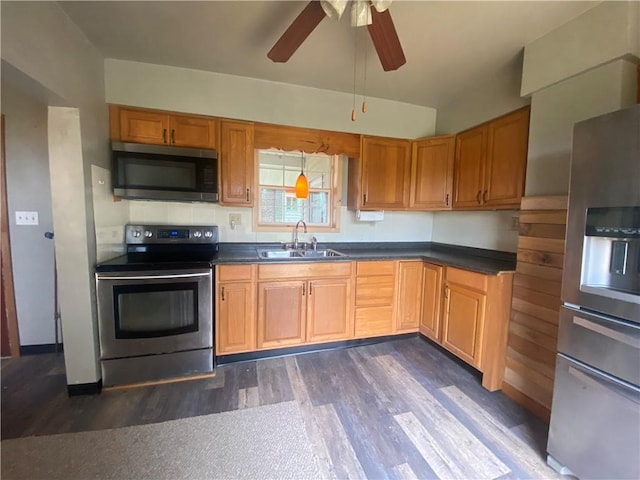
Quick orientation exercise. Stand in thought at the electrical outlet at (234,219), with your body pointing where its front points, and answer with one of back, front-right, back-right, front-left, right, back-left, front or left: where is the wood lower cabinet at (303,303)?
front-left

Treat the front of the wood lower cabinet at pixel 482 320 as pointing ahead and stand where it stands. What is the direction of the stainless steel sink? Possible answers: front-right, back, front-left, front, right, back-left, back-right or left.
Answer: front-right

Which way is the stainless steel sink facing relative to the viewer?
toward the camera

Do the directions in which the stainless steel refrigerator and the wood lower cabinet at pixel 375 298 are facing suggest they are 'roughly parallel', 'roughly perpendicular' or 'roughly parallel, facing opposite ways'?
roughly perpendicular

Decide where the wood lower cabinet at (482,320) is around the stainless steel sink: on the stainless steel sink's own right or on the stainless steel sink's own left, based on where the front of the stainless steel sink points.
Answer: on the stainless steel sink's own left

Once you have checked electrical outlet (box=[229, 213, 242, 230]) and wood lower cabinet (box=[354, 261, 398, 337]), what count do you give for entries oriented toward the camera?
2

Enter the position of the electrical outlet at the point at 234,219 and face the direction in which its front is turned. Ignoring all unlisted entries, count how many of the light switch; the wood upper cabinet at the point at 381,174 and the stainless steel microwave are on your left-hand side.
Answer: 1

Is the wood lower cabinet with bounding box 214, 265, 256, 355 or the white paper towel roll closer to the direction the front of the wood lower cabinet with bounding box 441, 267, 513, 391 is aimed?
the wood lower cabinet

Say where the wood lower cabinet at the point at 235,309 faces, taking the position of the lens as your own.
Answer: facing the viewer and to the right of the viewer

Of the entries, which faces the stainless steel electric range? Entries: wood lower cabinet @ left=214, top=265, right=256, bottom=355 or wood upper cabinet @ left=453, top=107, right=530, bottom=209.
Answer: the wood upper cabinet

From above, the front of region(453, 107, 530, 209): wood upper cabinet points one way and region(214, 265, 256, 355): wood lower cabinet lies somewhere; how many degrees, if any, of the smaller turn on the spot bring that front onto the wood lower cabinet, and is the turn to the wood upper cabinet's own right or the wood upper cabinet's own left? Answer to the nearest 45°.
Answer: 0° — it already faces it

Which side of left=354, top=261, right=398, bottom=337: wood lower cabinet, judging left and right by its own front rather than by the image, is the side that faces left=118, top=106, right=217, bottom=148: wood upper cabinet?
right

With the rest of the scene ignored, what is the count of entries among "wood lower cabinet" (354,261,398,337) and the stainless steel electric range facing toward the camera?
2

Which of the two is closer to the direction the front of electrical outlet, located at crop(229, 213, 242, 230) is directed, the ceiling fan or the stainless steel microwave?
the ceiling fan

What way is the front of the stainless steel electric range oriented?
toward the camera

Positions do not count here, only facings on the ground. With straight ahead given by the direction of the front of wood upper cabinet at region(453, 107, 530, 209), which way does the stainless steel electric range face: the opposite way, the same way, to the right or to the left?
to the left

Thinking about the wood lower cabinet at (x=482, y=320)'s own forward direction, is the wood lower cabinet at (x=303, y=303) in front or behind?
in front

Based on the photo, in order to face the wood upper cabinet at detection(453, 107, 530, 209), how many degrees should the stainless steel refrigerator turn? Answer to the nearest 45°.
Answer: approximately 90° to its right

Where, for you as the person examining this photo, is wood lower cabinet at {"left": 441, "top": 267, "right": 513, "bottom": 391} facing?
facing the viewer and to the left of the viewer
